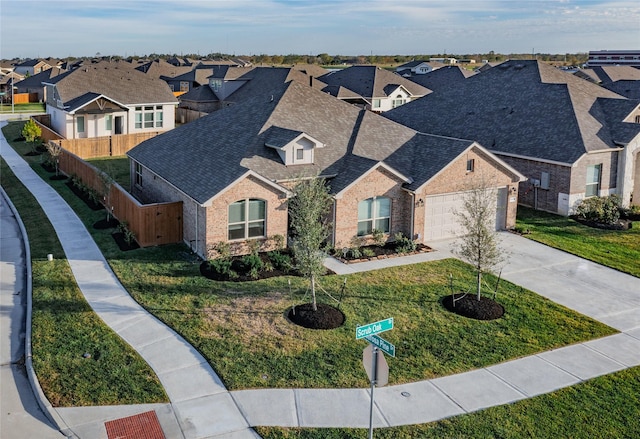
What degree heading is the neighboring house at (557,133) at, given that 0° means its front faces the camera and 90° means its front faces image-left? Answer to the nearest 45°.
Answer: approximately 315°

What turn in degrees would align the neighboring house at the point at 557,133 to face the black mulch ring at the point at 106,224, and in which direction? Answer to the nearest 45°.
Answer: approximately 90° to its right

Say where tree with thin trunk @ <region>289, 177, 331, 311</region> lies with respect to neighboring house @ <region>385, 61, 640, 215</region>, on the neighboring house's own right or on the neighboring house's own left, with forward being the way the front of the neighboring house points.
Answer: on the neighboring house's own right

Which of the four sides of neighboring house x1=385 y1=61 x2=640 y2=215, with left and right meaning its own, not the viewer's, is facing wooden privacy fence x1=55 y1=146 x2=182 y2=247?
right

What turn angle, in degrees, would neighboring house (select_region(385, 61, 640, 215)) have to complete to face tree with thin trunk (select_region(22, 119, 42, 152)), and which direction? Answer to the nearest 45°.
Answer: approximately 135° to its right

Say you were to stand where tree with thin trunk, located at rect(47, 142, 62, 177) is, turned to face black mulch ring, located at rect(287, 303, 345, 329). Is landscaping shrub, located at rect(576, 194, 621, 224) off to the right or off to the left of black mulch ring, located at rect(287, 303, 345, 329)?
left

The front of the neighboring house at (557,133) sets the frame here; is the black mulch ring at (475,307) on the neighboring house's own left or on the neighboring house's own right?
on the neighboring house's own right

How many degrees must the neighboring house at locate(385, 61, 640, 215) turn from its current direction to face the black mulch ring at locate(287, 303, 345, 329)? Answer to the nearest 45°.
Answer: approximately 45° to its right

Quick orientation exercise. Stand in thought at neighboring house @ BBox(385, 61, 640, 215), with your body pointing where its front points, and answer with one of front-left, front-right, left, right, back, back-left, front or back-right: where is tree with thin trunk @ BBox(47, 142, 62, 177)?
back-right

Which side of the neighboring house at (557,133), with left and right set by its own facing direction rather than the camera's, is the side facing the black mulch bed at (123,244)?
right

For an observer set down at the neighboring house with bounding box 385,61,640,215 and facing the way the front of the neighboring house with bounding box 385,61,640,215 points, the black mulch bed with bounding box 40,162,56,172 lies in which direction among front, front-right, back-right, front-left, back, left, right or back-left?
back-right
